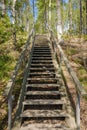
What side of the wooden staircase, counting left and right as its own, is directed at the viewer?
front
